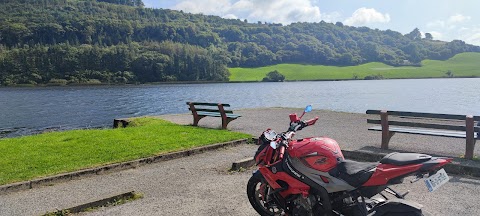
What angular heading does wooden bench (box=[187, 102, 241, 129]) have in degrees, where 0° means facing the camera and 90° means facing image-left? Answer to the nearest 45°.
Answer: approximately 225°

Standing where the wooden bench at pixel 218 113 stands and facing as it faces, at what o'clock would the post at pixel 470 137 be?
The post is roughly at 3 o'clock from the wooden bench.

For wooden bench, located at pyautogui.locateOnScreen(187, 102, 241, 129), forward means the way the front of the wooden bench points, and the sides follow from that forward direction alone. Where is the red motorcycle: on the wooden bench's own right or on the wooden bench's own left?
on the wooden bench's own right
